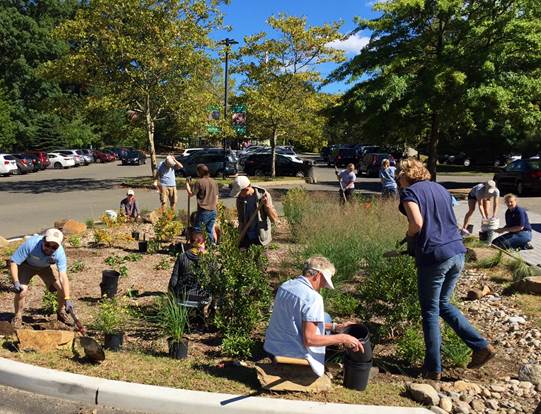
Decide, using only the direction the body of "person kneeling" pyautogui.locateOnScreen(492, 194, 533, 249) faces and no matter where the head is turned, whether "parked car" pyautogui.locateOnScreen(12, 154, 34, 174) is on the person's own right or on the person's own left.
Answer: on the person's own right

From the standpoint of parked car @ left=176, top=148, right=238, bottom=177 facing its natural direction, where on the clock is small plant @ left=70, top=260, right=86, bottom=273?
The small plant is roughly at 9 o'clock from the parked car.

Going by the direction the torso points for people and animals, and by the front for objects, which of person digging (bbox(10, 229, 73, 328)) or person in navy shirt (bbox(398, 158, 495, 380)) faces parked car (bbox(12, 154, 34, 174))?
the person in navy shirt

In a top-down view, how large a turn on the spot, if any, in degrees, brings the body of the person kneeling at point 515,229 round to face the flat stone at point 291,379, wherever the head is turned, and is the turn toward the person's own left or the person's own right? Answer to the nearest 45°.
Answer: approximately 45° to the person's own left

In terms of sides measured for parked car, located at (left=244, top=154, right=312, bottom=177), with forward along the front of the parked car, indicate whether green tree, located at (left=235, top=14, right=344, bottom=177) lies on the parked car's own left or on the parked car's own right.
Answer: on the parked car's own right

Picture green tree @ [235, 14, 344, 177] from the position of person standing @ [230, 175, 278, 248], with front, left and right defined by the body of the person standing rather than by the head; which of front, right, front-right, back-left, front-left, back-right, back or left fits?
back-right

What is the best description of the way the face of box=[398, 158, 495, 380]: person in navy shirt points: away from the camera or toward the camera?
away from the camera

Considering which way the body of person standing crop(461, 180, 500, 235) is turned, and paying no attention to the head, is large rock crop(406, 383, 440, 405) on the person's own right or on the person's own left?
on the person's own right

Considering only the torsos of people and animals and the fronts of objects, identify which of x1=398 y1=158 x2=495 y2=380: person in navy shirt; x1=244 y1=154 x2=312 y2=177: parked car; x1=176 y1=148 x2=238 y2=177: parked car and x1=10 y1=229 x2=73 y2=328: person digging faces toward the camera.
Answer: the person digging

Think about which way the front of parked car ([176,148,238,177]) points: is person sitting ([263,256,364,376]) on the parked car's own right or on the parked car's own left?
on the parked car's own left
